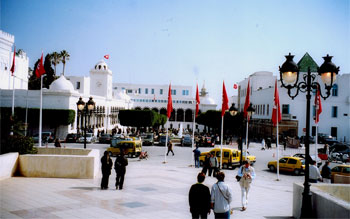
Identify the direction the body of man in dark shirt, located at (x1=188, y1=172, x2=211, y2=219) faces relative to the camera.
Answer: away from the camera

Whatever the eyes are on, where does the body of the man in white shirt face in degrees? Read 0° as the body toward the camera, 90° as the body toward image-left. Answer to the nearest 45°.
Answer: approximately 180°

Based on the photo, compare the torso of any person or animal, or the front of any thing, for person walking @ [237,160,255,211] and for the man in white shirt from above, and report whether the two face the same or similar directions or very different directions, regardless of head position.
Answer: very different directions

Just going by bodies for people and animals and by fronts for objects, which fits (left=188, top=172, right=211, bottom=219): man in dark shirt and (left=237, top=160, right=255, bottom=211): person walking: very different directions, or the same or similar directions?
very different directions

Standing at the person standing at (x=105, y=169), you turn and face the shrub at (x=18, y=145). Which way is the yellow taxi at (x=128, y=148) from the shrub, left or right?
right

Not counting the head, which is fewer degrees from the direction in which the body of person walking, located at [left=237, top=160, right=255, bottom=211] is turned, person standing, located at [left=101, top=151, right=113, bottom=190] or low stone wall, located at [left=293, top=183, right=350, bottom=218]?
the low stone wall

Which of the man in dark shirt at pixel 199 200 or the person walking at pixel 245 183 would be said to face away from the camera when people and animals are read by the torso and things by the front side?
the man in dark shirt
